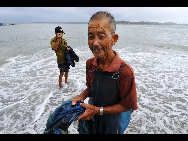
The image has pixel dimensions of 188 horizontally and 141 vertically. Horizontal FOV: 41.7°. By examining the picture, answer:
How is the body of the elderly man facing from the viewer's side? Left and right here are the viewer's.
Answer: facing the viewer and to the left of the viewer

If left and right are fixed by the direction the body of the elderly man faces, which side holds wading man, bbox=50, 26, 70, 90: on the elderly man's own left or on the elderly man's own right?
on the elderly man's own right
